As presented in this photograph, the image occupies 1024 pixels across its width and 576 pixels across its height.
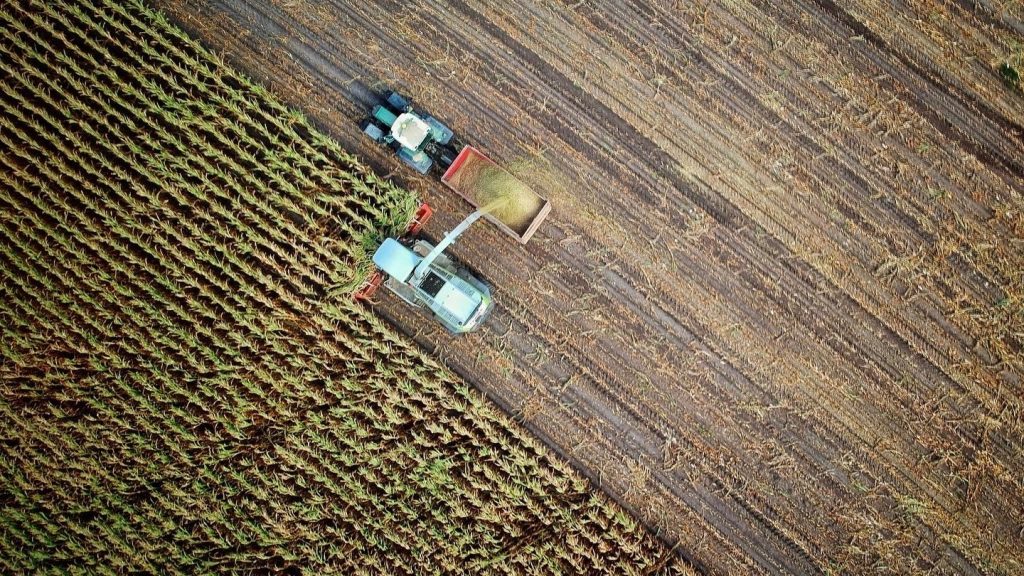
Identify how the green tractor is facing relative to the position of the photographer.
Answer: facing away from the viewer and to the left of the viewer
